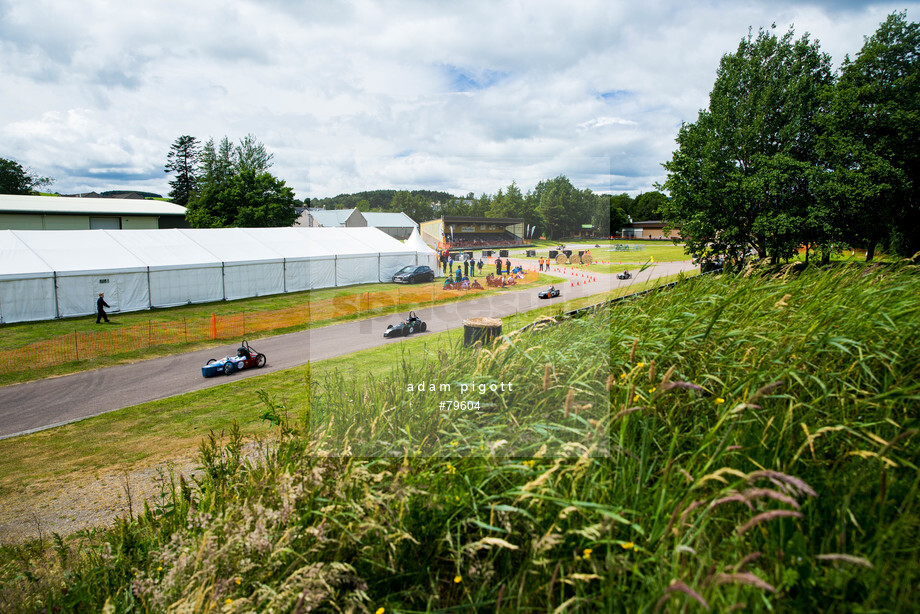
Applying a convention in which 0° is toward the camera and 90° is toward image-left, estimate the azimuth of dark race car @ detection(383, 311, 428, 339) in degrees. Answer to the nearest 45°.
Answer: approximately 45°

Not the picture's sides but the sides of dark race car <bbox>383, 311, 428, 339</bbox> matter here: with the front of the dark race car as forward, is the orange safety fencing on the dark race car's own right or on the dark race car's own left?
on the dark race car's own right

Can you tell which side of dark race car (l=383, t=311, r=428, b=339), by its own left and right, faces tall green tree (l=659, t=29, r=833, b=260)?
back

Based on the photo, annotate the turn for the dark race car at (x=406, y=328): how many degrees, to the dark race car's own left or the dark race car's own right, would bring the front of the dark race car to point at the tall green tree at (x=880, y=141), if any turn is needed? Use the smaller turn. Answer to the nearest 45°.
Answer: approximately 180°

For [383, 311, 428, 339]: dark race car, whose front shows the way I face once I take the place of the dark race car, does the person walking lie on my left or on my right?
on my right

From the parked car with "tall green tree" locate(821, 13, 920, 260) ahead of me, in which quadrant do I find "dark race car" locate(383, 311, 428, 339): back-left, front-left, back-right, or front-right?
back-right

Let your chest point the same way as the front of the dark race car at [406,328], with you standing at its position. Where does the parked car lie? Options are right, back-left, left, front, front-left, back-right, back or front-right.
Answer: back-right

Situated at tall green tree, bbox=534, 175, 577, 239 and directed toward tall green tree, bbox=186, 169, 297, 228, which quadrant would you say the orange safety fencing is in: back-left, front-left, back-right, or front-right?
front-left

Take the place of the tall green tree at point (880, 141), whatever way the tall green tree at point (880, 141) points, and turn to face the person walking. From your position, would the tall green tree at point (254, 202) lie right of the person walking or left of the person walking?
right
